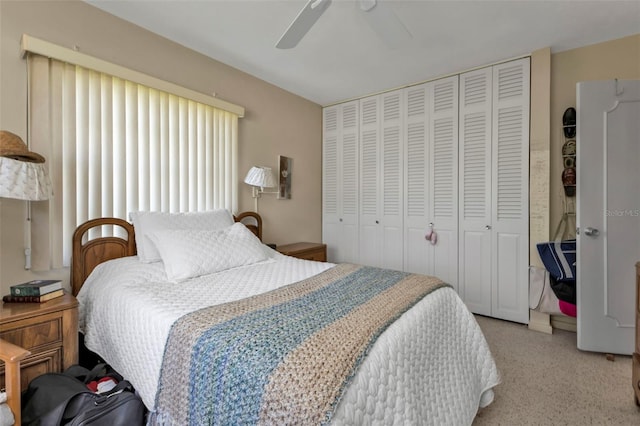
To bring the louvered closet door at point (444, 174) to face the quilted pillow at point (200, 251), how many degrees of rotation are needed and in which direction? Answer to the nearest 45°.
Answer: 0° — it already faces it

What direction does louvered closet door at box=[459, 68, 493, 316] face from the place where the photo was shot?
facing the viewer and to the left of the viewer

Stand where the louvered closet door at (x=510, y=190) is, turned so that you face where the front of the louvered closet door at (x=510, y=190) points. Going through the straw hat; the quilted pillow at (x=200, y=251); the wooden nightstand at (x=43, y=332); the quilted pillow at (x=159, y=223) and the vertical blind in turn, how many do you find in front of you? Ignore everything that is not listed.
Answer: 5

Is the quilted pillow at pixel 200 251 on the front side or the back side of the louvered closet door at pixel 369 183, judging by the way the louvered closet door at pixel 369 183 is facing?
on the front side

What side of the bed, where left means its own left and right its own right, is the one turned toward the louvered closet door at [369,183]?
left

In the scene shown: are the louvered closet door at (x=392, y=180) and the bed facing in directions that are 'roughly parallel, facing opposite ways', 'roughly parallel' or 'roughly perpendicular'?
roughly perpendicular

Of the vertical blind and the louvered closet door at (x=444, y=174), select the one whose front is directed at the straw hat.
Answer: the louvered closet door

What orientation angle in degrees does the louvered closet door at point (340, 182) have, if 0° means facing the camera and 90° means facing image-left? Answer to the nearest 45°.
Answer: approximately 45°

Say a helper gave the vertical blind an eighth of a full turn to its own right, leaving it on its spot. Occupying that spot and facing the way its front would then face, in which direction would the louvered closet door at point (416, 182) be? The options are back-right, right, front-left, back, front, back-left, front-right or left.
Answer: left

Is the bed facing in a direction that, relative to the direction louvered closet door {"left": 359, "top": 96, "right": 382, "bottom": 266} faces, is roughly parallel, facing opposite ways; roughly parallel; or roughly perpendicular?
roughly perpendicular

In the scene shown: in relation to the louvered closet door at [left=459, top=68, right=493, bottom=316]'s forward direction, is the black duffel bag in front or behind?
in front

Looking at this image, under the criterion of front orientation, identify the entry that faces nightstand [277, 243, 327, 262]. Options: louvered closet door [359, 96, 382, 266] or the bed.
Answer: the louvered closet door

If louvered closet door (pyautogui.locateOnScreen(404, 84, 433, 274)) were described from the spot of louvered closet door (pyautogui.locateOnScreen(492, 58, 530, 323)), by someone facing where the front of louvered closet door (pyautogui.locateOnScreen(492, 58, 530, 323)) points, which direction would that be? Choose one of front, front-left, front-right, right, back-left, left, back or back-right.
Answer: front-right

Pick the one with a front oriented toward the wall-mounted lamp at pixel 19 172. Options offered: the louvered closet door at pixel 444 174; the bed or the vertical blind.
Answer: the louvered closet door

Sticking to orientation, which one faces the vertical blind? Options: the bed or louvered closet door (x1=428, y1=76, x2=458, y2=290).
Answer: the louvered closet door

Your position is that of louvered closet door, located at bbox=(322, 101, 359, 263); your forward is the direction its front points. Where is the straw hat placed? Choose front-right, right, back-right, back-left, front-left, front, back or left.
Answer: front

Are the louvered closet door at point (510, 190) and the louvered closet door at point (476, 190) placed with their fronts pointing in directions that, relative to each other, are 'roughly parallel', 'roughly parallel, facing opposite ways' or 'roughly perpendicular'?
roughly parallel
